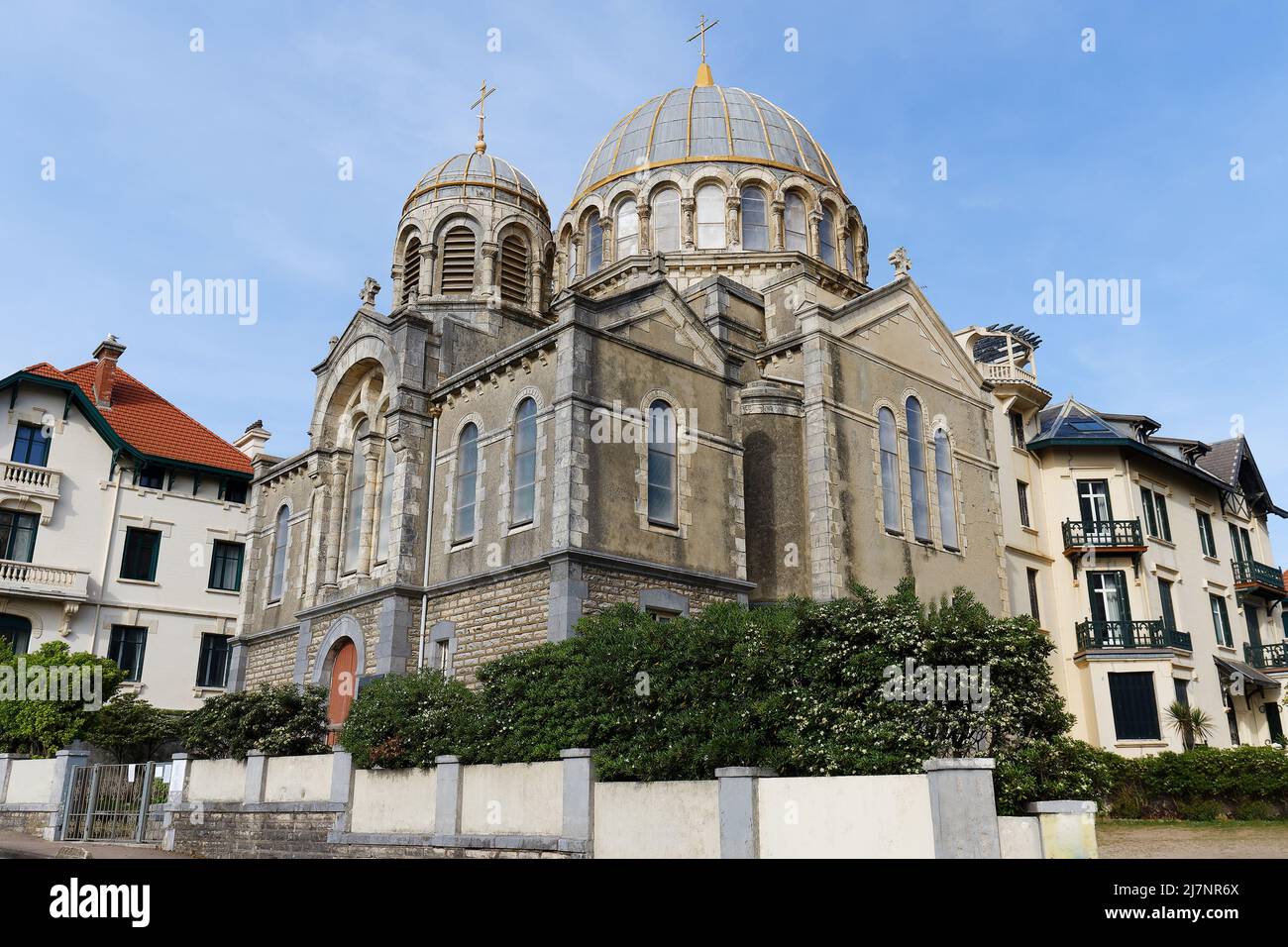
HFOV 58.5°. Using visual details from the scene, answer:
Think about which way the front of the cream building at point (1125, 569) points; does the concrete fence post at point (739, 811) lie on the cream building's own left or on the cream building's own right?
on the cream building's own right

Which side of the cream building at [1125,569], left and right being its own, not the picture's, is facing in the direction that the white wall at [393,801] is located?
right

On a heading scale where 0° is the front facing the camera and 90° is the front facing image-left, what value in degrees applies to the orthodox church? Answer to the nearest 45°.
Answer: approximately 45°

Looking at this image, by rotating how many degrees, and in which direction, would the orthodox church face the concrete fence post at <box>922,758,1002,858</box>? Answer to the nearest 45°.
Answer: approximately 45° to its left

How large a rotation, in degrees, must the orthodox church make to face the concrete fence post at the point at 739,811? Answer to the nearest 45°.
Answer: approximately 45° to its left

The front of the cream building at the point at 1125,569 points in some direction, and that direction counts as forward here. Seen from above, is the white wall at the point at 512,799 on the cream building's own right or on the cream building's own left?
on the cream building's own right

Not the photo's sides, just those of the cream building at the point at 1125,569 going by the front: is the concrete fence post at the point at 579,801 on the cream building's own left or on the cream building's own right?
on the cream building's own right

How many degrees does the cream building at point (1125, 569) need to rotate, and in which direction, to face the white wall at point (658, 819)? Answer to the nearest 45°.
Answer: approximately 45° to its right

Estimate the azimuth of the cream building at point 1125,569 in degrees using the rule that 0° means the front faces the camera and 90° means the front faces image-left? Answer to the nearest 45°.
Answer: approximately 315°
